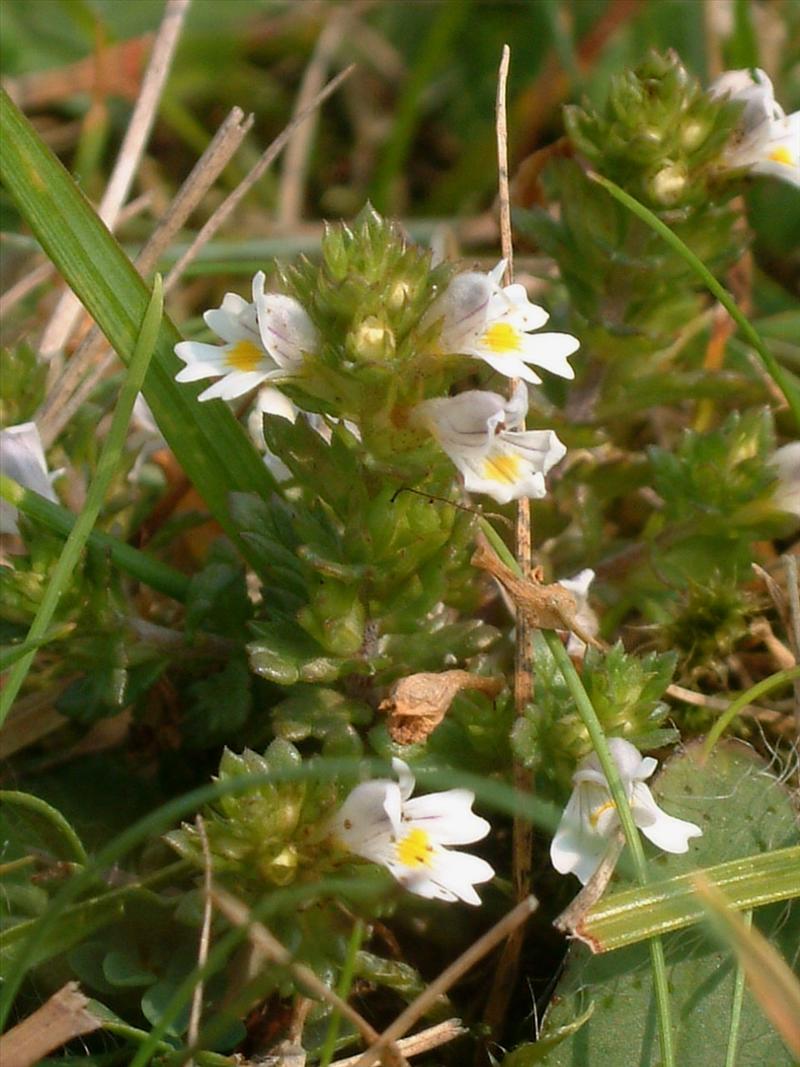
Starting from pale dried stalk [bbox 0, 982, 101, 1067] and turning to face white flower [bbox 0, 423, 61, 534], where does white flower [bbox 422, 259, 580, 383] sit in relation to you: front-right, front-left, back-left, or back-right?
front-right

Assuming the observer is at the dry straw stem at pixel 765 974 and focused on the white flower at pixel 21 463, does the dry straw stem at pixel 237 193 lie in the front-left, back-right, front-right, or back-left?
front-right

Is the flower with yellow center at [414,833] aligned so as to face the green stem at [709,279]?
no

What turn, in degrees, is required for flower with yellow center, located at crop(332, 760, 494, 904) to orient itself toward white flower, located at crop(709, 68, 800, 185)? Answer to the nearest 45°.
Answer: approximately 90° to its left

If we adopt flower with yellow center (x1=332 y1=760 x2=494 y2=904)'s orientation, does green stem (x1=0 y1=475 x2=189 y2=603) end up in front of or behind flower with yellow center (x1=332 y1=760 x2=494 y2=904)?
behind

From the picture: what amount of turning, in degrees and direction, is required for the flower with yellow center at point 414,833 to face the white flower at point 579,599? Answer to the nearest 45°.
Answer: approximately 90° to its left
